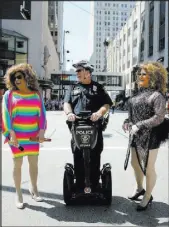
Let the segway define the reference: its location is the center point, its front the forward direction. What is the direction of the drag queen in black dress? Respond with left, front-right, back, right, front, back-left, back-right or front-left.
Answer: left

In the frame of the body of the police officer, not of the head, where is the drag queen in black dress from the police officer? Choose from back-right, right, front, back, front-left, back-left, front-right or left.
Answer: left

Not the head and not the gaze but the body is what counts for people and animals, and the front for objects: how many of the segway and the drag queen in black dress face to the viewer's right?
0

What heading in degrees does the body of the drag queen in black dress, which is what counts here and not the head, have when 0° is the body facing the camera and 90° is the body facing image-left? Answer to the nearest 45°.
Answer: approximately 45°

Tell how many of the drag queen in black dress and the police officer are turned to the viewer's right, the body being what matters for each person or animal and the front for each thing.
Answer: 0
